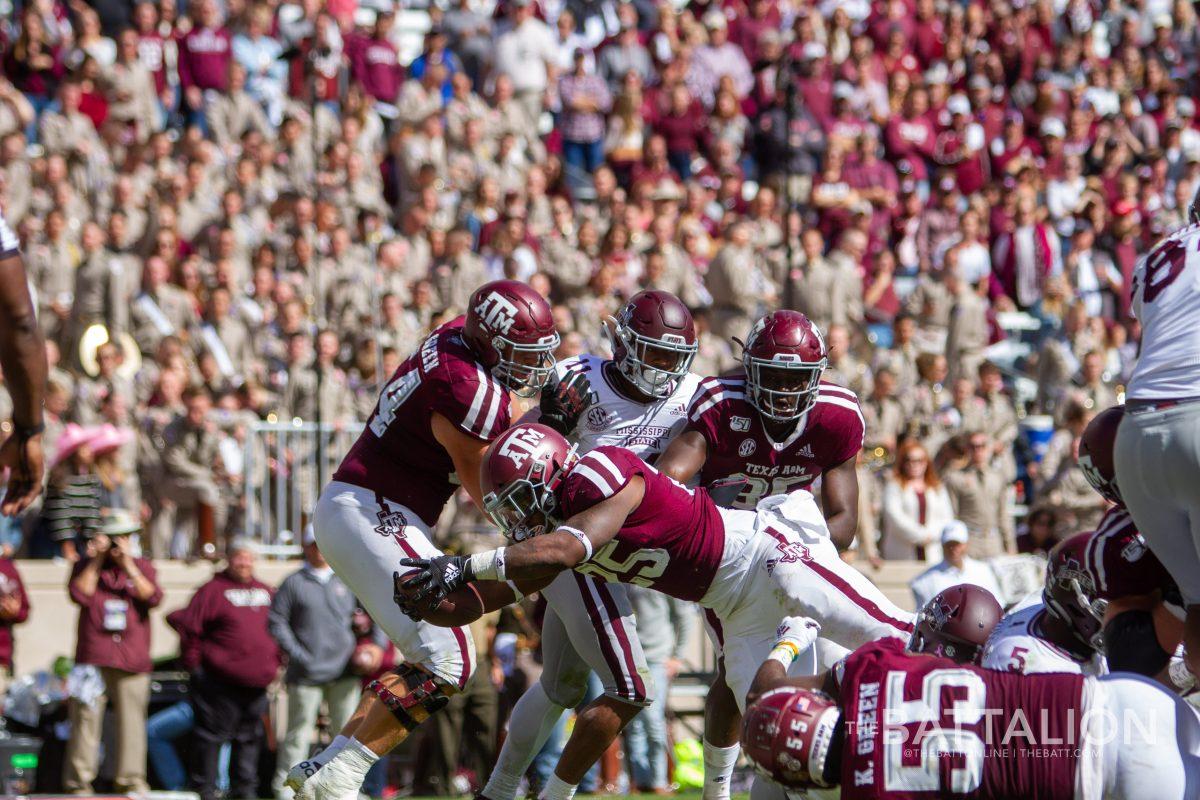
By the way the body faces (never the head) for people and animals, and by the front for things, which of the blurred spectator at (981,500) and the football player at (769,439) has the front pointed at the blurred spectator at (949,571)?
the blurred spectator at (981,500)

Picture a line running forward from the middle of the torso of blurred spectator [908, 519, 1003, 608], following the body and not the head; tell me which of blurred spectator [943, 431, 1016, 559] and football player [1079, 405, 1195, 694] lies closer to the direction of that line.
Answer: the football player

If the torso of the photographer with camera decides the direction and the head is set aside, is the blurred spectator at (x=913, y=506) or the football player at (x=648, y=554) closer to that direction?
the football player

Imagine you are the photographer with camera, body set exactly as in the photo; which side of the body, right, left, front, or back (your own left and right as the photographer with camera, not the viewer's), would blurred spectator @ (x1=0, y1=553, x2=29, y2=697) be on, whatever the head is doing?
right

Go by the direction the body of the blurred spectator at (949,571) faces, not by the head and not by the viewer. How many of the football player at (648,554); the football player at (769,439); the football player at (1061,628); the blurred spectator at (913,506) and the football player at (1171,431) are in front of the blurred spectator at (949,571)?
4

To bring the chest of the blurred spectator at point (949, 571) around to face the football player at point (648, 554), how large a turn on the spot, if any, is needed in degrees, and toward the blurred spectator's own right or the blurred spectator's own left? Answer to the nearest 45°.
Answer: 0° — they already face them

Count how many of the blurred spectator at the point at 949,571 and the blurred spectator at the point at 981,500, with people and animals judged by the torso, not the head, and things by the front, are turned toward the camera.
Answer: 2

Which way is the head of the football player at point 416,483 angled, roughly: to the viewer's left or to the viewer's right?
to the viewer's right

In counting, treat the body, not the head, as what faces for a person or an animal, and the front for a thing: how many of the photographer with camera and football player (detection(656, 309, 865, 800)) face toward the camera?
2
